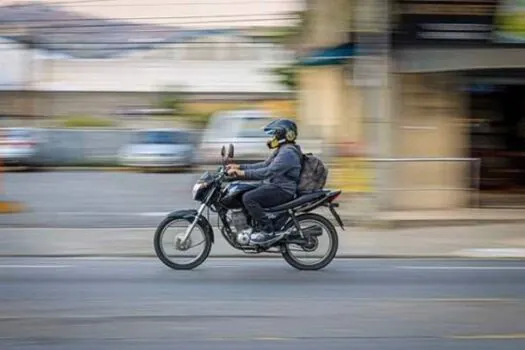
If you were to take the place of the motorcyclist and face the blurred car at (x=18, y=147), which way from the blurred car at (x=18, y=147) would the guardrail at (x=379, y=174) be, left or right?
right

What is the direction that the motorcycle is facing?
to the viewer's left

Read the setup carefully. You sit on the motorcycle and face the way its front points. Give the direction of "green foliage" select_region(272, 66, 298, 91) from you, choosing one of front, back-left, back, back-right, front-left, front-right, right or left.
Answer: right

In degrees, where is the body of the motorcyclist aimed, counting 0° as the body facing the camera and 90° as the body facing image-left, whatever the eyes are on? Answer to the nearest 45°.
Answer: approximately 90°

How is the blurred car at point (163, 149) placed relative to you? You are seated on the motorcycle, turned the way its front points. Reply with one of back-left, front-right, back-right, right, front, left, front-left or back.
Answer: right
